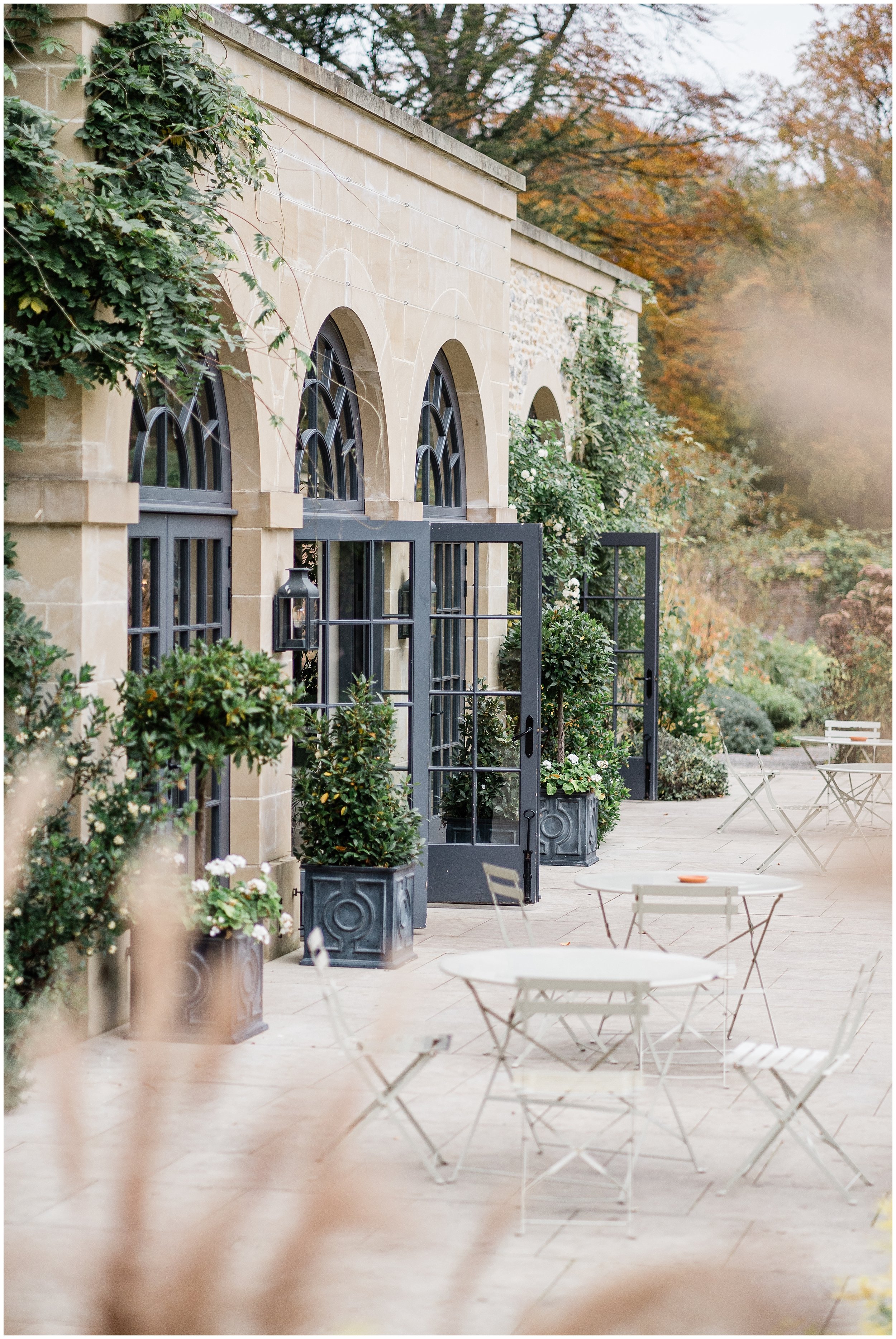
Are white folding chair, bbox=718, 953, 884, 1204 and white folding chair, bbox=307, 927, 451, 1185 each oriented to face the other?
yes

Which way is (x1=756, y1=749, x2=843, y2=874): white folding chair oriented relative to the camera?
to the viewer's right

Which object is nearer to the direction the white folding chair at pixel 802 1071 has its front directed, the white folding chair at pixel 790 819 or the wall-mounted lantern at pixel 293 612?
the wall-mounted lantern

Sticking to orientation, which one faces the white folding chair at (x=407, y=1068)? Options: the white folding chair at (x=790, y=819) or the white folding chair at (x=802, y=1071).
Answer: the white folding chair at (x=802, y=1071)

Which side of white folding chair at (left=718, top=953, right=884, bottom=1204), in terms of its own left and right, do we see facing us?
left

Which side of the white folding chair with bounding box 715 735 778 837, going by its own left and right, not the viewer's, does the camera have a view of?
right

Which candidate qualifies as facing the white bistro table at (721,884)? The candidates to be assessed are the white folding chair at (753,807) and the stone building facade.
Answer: the stone building facade

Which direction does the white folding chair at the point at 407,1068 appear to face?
to the viewer's right
